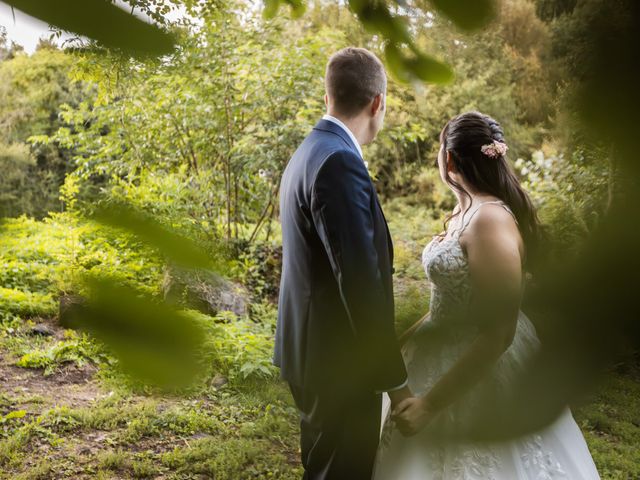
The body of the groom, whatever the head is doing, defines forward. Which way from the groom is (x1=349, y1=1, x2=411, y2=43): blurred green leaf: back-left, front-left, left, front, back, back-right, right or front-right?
back-right

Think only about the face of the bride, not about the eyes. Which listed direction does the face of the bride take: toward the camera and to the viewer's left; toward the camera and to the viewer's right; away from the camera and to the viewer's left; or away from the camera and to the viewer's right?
away from the camera and to the viewer's left

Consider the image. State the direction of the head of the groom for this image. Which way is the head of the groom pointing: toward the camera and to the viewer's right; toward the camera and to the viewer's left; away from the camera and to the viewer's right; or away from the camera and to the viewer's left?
away from the camera and to the viewer's right

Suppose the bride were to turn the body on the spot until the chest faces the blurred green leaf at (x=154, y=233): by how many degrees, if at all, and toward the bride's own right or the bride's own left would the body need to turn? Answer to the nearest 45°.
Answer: approximately 90° to the bride's own left

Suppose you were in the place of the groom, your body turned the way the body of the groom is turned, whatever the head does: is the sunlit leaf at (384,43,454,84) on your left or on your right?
on your right

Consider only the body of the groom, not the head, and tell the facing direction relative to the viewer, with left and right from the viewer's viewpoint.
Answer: facing away from the viewer and to the right of the viewer

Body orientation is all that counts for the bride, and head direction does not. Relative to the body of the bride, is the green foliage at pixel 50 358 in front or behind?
in front

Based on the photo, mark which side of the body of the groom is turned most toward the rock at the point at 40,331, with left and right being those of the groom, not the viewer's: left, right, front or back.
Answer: left
